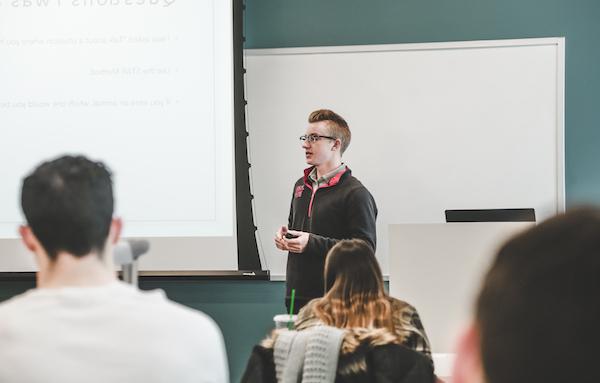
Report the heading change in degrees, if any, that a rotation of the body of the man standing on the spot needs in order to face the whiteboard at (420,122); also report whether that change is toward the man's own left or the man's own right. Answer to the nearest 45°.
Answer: approximately 180°

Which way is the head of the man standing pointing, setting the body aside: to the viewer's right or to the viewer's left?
to the viewer's left

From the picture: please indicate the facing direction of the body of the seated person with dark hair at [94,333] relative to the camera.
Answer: away from the camera

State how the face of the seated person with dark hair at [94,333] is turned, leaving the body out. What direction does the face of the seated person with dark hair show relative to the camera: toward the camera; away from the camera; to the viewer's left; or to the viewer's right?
away from the camera

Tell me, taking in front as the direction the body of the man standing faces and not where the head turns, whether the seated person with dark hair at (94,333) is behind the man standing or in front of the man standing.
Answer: in front

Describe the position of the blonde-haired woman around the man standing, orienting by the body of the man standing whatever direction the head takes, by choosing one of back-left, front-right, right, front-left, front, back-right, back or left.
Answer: front-left

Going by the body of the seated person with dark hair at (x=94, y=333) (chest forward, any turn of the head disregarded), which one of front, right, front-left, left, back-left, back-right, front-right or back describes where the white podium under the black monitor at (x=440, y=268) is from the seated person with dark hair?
front-right

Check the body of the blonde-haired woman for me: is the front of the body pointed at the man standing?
yes

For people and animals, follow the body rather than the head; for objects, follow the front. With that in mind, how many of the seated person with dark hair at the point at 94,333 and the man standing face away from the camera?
1

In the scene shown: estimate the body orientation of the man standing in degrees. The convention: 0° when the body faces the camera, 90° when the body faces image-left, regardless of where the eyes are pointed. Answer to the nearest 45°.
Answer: approximately 45°

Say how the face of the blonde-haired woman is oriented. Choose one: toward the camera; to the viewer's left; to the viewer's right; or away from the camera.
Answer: away from the camera

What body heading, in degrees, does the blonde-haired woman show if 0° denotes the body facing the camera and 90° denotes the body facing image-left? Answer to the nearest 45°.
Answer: approximately 180°

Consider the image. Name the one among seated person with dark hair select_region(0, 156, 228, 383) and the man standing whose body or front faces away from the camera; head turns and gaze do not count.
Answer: the seated person with dark hair
